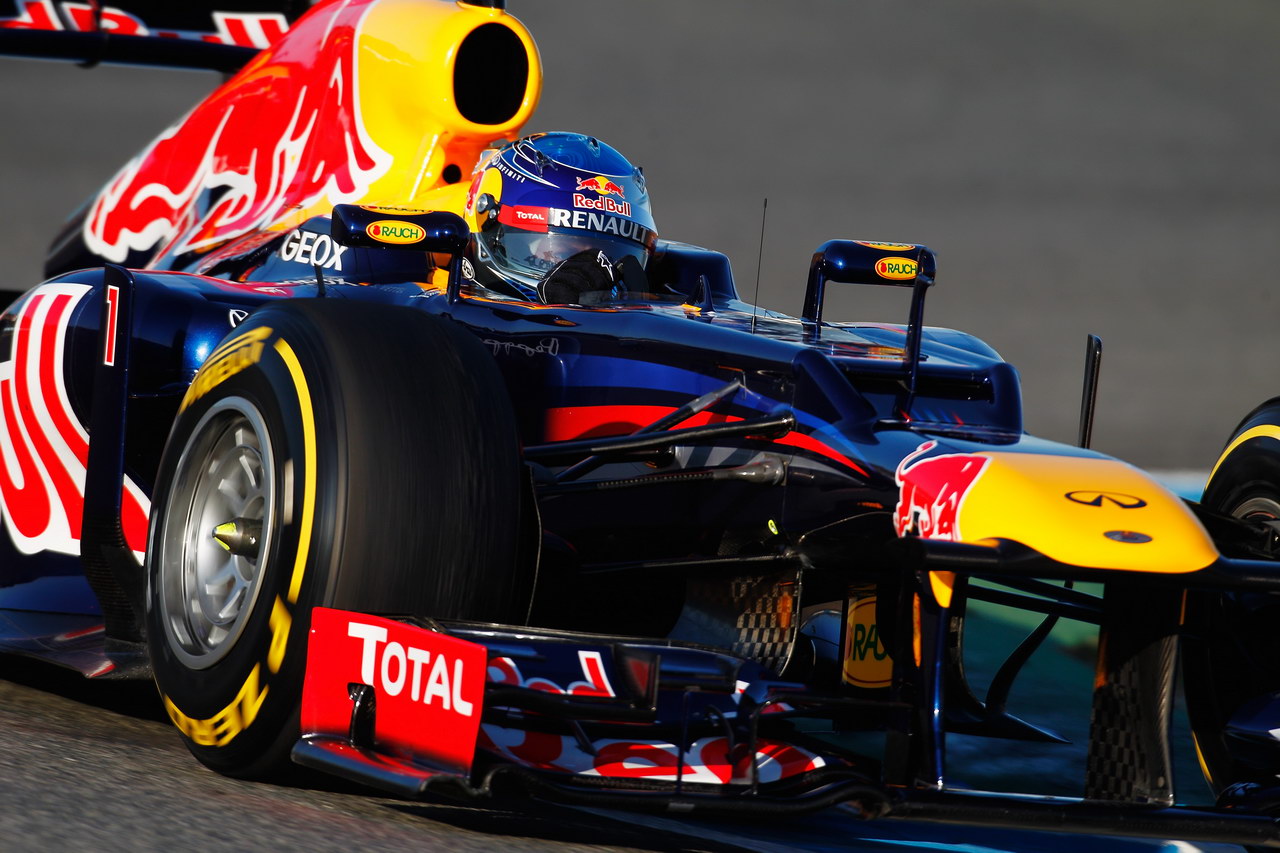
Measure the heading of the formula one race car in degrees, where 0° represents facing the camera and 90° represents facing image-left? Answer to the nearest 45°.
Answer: approximately 315°
